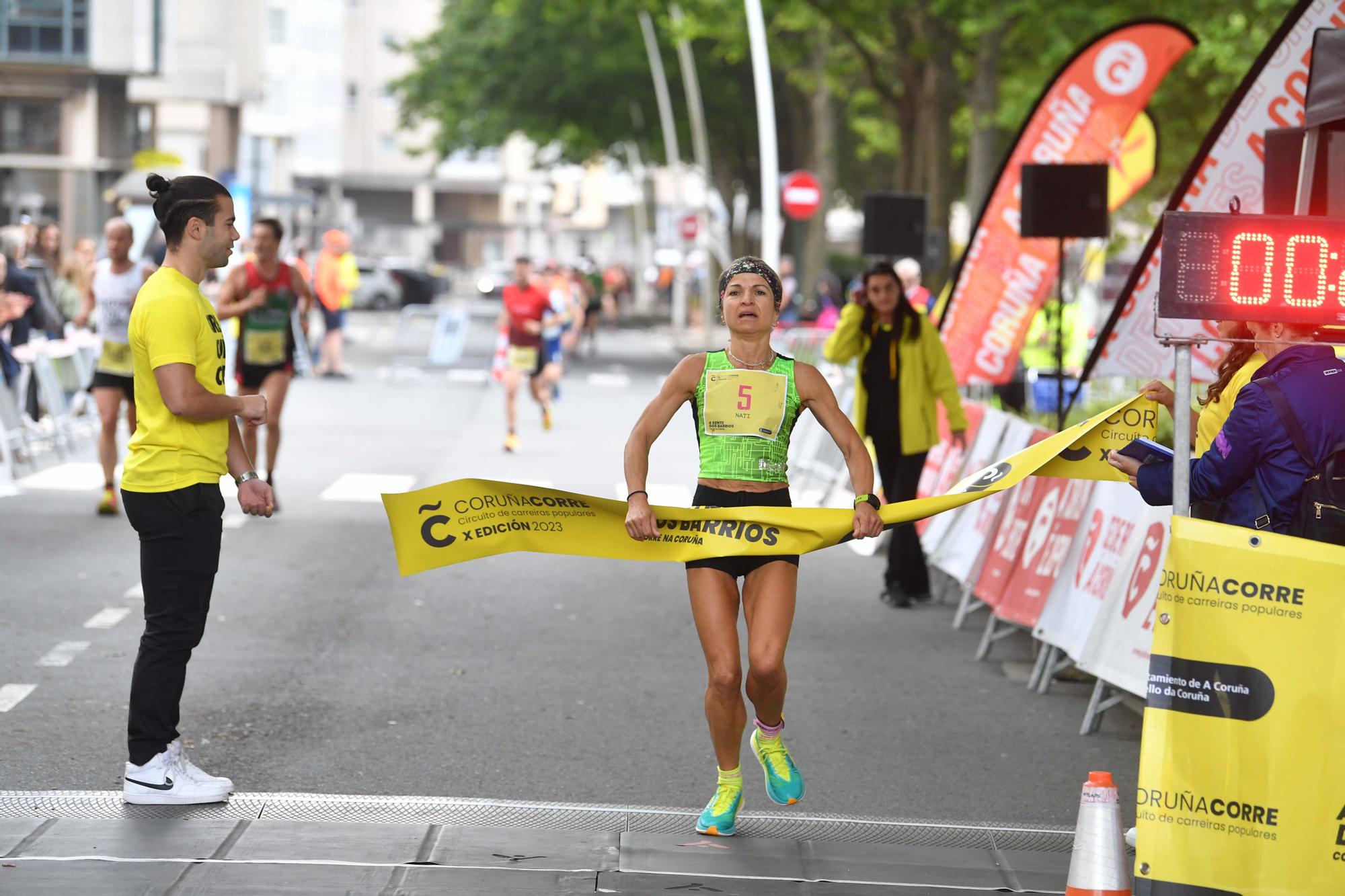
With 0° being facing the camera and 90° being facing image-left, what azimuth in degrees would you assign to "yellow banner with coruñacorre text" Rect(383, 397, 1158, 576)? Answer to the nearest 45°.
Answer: approximately 0°

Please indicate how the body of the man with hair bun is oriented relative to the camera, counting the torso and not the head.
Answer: to the viewer's right

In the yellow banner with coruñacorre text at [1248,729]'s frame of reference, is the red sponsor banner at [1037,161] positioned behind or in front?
behind

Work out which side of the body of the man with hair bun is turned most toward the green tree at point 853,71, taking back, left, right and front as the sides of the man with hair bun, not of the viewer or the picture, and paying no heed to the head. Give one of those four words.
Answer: left

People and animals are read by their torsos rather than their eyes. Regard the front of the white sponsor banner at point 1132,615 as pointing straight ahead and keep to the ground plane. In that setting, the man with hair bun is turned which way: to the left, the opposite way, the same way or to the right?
the opposite way

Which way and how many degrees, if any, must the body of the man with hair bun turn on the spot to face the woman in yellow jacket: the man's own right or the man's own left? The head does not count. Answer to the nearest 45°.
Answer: approximately 45° to the man's own left

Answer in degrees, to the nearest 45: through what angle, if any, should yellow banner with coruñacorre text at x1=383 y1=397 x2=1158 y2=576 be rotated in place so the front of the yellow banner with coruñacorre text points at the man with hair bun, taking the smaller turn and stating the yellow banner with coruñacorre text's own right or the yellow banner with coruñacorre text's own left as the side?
approximately 90° to the yellow banner with coruñacorre text's own right

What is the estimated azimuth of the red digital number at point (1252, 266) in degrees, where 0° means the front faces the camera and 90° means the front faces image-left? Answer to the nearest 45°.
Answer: approximately 0°

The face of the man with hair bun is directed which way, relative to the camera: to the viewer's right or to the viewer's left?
to the viewer's right

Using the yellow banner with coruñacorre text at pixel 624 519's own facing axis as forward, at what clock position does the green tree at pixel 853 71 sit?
The green tree is roughly at 6 o'clock from the yellow banner with coruñacorre text.

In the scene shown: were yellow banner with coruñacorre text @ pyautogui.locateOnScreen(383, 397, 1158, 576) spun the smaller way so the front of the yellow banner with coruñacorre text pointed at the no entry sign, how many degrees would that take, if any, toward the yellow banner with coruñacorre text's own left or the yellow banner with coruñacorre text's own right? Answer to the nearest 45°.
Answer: approximately 180°
